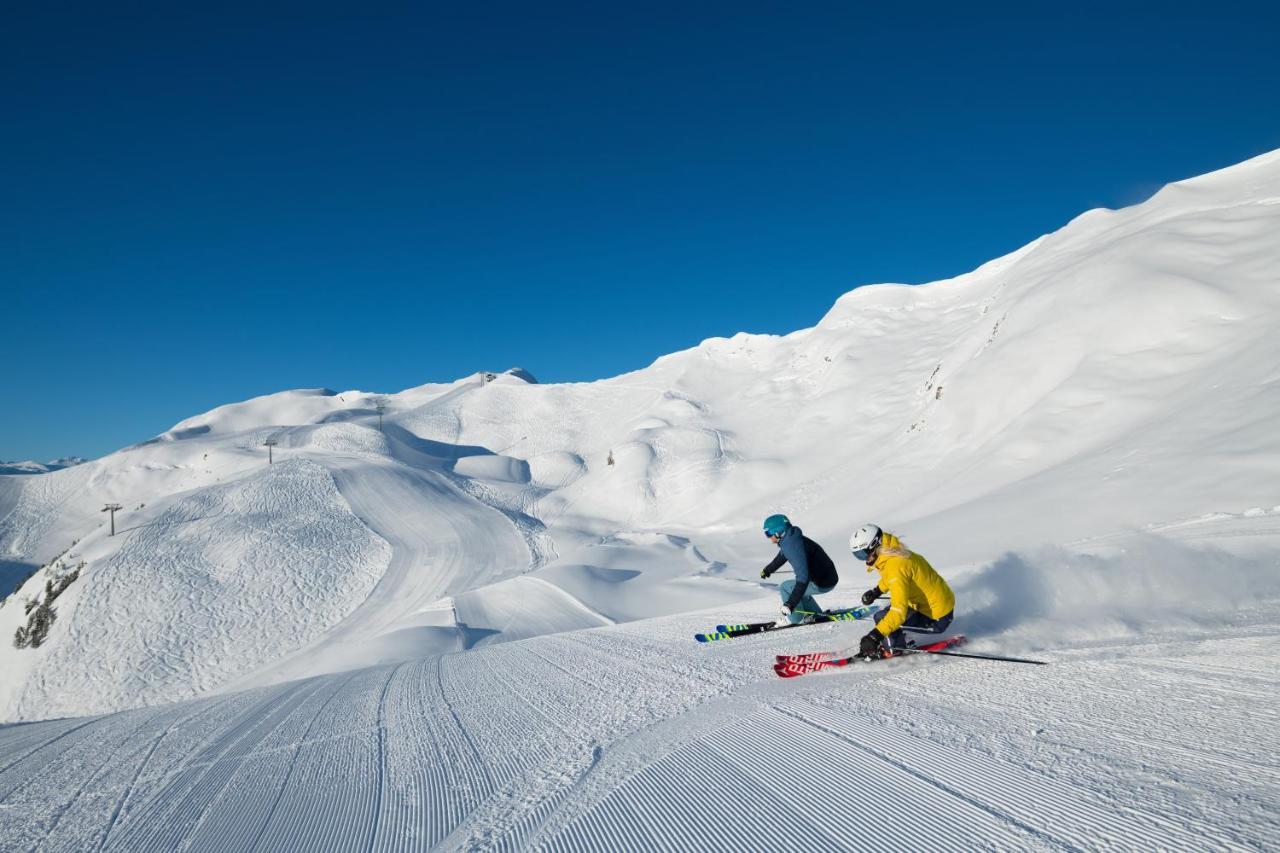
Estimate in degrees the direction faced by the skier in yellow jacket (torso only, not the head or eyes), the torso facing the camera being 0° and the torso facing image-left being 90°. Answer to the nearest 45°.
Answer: approximately 90°

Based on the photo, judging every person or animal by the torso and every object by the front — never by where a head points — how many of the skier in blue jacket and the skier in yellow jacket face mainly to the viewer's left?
2

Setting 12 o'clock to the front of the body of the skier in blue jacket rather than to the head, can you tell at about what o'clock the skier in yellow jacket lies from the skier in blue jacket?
The skier in yellow jacket is roughly at 8 o'clock from the skier in blue jacket.

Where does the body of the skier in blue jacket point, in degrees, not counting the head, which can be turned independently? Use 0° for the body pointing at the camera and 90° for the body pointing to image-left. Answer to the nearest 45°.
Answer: approximately 90°

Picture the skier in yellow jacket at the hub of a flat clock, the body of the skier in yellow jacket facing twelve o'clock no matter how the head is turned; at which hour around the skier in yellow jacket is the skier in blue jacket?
The skier in blue jacket is roughly at 2 o'clock from the skier in yellow jacket.
